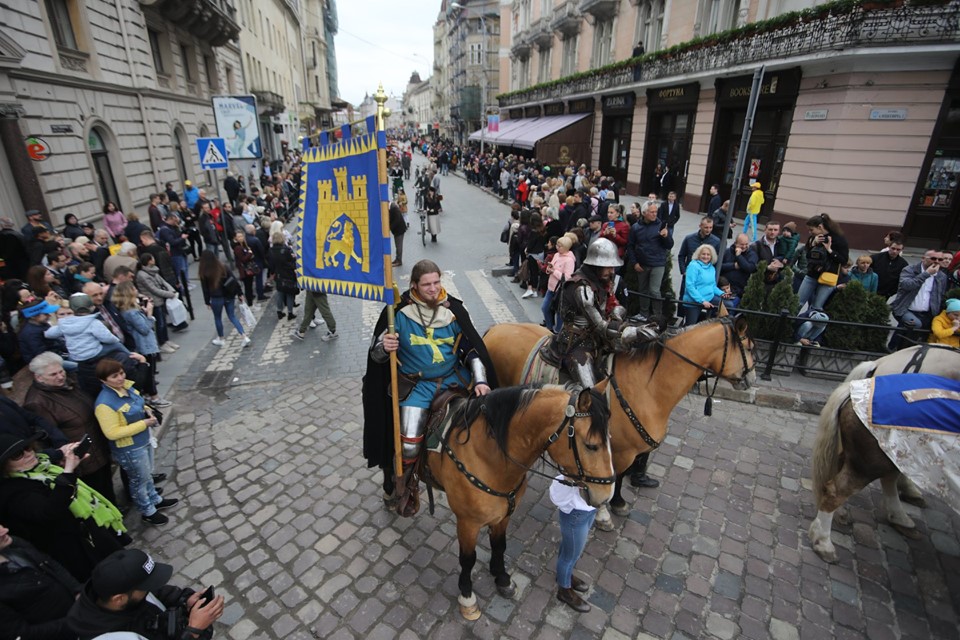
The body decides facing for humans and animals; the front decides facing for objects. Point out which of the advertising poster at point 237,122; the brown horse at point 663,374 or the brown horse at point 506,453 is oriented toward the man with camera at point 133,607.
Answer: the advertising poster

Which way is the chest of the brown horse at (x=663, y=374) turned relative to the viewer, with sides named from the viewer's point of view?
facing to the right of the viewer

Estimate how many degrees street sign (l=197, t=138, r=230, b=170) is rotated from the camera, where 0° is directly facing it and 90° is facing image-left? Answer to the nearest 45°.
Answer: approximately 0°

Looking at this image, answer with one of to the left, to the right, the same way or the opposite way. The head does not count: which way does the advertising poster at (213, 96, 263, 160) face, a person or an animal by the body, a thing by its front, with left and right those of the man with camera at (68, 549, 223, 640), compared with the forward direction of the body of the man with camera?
to the right

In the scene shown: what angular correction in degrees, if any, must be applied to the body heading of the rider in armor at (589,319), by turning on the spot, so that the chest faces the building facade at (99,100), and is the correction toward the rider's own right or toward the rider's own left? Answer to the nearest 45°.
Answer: approximately 135° to the rider's own left

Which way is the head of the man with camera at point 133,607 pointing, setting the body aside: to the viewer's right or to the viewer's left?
to the viewer's right

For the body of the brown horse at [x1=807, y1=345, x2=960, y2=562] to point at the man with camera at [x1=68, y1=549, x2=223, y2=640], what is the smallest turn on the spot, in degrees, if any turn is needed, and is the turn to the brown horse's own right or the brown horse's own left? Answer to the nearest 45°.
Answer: approximately 135° to the brown horse's own right

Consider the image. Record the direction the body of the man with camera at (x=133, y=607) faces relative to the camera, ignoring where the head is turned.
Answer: to the viewer's right

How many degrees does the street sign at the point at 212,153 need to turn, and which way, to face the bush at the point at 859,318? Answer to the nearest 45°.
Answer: approximately 45° to its left

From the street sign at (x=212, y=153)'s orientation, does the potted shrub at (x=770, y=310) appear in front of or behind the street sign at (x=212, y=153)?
in front

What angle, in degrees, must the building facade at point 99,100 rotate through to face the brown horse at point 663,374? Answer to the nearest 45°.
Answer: approximately 45° to its right

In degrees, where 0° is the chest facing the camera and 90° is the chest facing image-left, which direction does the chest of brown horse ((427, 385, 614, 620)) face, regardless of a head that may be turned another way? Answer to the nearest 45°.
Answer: approximately 315°

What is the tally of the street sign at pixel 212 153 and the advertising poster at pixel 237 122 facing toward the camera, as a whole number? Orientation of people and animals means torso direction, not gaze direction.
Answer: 2

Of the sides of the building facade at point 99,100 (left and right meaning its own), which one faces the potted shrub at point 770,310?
front

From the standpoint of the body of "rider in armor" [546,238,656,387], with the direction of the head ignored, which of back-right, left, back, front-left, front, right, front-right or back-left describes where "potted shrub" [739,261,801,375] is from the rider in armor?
front-left

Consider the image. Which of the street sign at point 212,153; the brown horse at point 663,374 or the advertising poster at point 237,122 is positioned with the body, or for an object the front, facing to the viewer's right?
the brown horse

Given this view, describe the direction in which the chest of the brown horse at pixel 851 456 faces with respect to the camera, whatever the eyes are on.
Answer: to the viewer's right
